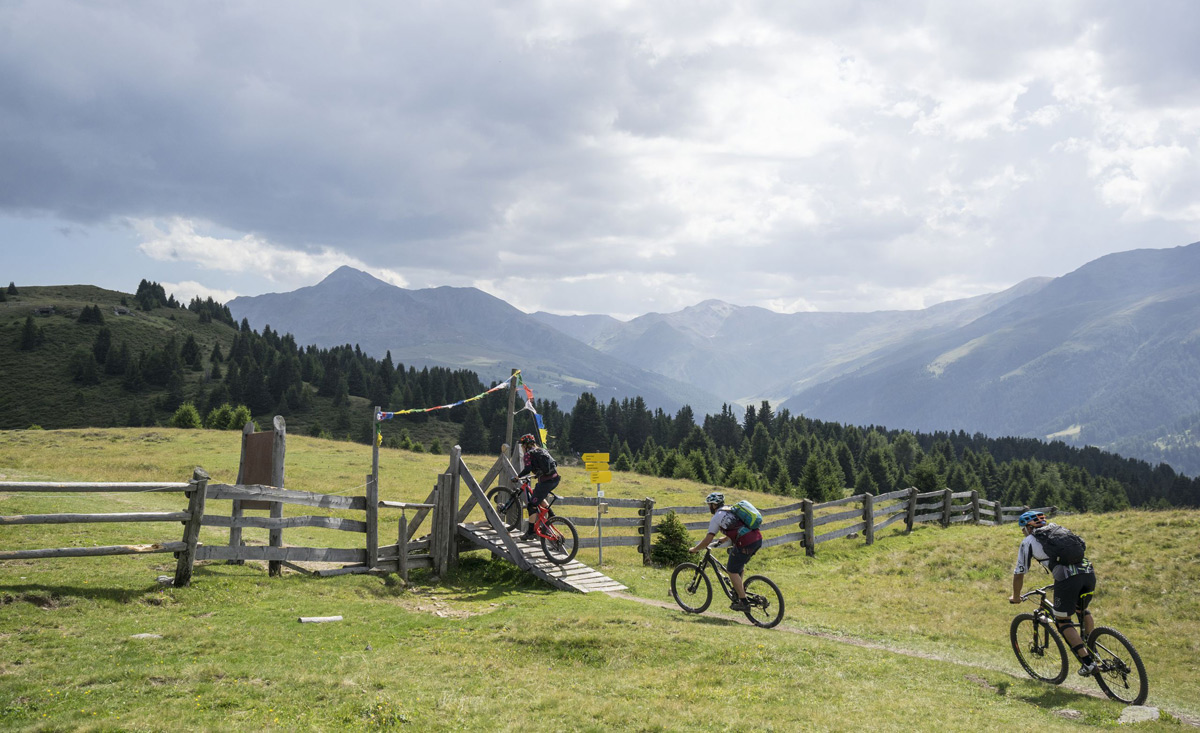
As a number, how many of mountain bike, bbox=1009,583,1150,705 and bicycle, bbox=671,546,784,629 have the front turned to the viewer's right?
0

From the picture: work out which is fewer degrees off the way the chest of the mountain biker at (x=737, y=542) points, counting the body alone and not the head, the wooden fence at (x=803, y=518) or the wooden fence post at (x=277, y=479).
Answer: the wooden fence post

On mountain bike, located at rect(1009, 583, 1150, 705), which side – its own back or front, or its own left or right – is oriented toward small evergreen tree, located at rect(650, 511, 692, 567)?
front

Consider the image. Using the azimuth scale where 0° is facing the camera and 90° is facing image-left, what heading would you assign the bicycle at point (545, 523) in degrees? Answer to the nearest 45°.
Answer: approximately 135°

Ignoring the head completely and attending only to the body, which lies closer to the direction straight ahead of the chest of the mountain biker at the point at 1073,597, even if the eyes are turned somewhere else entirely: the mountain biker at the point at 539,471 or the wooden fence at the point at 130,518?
the mountain biker

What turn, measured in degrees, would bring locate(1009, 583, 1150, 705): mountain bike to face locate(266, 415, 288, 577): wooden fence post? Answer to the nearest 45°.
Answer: approximately 45° to its left

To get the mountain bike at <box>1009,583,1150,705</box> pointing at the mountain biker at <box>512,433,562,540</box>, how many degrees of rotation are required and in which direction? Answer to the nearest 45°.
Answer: approximately 45° to its left

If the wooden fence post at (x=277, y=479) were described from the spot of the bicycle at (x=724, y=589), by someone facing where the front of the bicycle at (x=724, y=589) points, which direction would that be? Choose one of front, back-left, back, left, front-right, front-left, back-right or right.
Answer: front-left

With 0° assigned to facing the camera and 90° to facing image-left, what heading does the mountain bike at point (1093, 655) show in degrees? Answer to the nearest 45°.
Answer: approximately 135°

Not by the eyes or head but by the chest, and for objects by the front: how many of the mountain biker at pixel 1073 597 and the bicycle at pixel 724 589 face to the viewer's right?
0

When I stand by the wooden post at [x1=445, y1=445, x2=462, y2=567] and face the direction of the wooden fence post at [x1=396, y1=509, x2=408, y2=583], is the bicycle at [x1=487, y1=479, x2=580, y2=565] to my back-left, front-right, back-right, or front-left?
back-left
